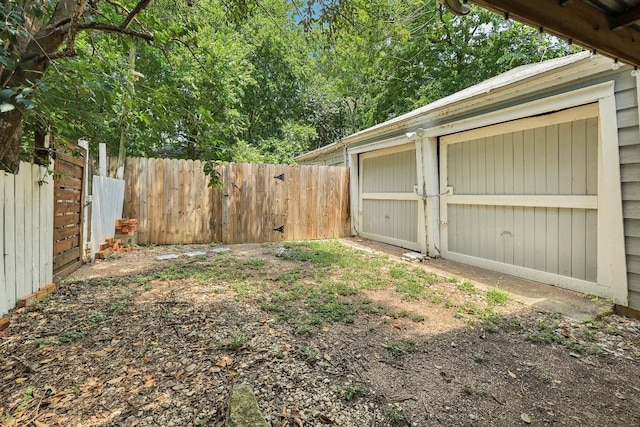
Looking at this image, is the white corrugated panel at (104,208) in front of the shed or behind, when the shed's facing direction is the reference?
in front

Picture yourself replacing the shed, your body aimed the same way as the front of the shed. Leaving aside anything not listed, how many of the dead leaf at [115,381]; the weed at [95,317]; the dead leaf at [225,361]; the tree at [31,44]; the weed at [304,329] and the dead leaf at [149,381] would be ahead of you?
6

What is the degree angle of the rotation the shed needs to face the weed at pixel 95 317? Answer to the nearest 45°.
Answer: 0° — it already faces it

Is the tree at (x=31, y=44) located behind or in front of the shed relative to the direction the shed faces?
in front

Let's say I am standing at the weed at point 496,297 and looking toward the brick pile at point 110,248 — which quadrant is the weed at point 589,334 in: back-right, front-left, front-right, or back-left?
back-left

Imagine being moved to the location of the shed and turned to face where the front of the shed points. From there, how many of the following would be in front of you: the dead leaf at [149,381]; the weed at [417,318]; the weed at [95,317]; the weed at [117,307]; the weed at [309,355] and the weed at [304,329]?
6

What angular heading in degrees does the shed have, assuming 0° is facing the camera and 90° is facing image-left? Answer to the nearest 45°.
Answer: approximately 45°

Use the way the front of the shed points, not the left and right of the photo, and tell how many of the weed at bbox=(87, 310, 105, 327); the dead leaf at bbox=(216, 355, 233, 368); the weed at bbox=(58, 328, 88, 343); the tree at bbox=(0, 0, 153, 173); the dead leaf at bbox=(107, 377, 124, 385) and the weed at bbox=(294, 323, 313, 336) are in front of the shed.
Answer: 6

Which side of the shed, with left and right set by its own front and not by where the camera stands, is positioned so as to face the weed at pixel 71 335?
front

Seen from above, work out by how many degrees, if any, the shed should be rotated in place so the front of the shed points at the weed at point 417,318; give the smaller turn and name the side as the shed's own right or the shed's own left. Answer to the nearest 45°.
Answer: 0° — it already faces it

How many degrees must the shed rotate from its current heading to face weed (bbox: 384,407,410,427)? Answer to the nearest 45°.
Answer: approximately 45° to its left

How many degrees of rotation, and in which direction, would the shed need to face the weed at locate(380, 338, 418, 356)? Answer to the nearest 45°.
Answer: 0° — it already faces it

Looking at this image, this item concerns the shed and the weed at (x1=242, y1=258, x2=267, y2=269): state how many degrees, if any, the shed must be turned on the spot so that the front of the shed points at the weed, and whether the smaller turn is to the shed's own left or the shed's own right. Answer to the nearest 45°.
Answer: approximately 45° to the shed's own right

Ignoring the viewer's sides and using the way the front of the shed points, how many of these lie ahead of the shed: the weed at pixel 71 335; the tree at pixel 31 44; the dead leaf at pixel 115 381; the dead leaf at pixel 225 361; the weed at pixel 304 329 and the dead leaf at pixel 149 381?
6
